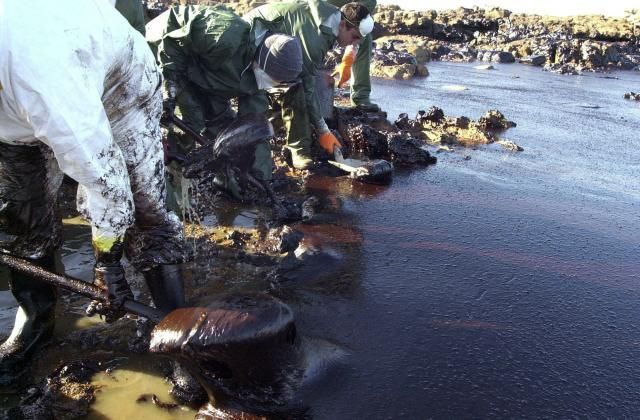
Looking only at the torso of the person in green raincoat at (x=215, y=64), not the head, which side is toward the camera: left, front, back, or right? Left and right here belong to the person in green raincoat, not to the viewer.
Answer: right

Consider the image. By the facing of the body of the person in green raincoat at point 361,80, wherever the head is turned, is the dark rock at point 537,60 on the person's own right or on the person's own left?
on the person's own left

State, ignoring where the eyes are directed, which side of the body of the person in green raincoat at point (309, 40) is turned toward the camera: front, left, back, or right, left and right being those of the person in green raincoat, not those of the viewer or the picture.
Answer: right

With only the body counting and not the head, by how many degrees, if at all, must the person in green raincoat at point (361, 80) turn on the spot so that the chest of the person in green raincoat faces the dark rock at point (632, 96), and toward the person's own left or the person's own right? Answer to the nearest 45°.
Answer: approximately 45° to the person's own left

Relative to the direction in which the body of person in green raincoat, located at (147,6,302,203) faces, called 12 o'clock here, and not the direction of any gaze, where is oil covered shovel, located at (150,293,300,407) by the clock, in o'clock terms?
The oil covered shovel is roughly at 3 o'clock from the person in green raincoat.

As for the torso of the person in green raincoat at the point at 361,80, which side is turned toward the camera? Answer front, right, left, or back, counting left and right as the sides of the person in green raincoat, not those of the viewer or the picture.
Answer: right

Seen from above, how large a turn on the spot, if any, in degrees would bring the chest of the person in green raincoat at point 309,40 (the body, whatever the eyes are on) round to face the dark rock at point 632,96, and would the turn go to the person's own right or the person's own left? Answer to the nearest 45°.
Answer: approximately 45° to the person's own left
